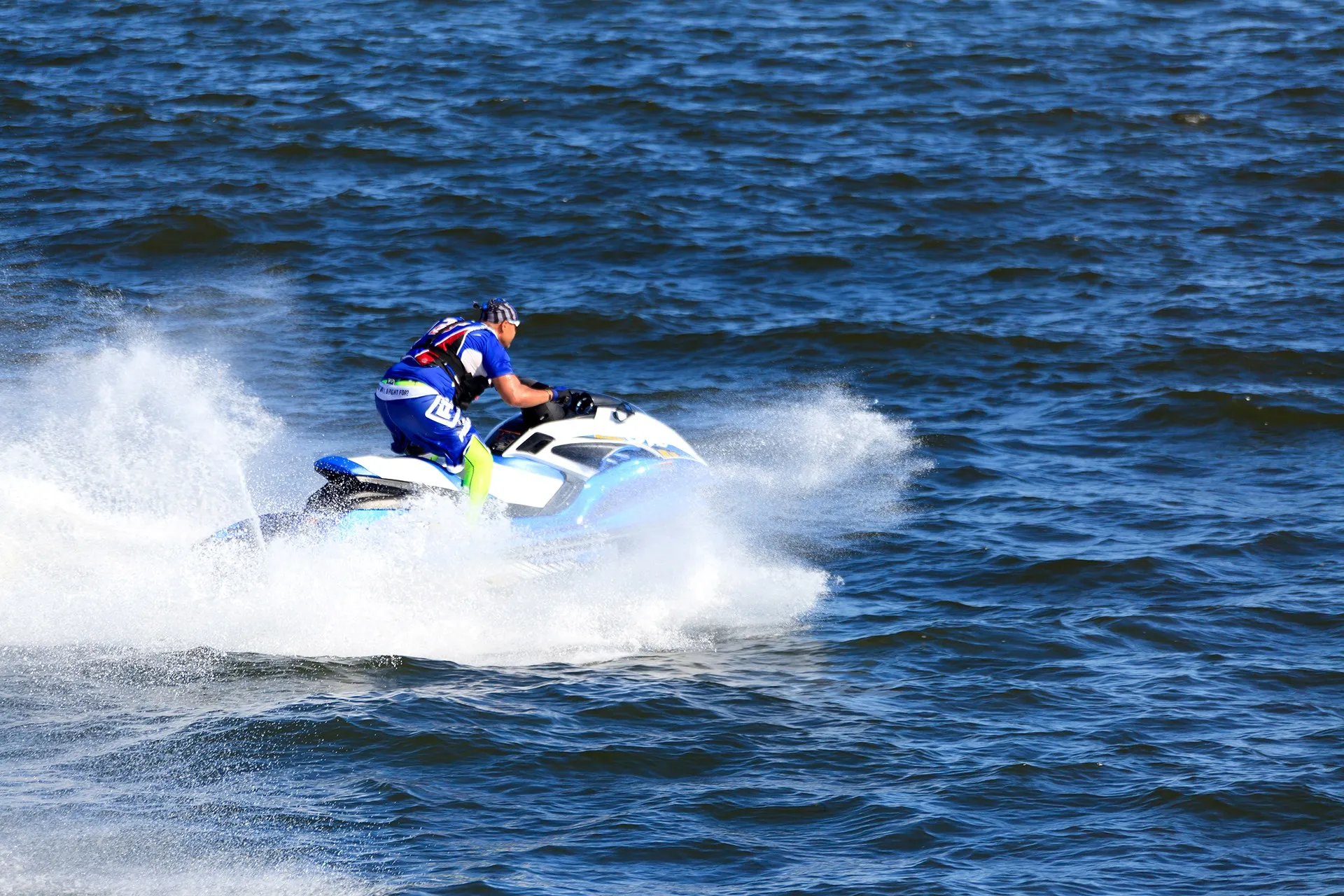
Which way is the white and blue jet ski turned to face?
to the viewer's right
